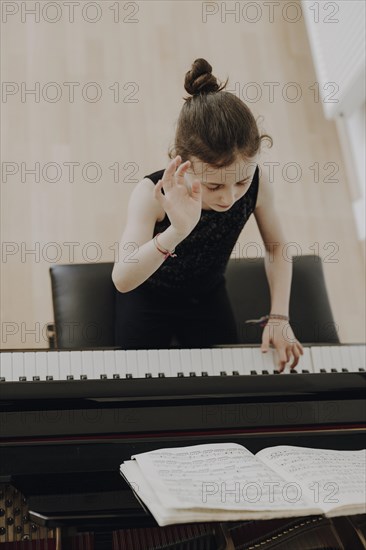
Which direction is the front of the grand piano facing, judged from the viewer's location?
facing away from the viewer
